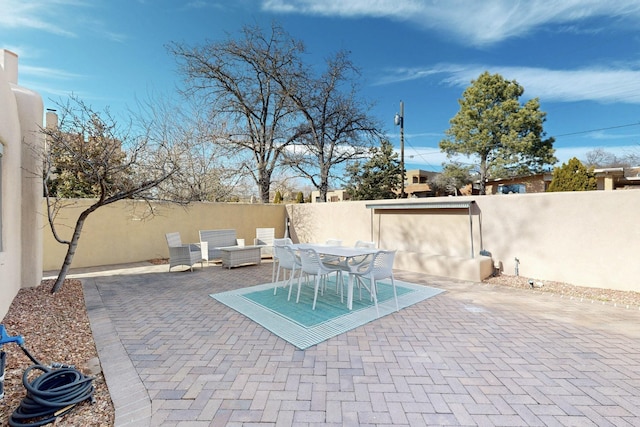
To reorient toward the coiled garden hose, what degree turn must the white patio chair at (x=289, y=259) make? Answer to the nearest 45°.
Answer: approximately 180°

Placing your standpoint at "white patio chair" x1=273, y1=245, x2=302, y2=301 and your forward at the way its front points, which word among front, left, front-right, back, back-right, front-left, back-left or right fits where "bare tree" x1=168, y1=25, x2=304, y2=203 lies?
front-left

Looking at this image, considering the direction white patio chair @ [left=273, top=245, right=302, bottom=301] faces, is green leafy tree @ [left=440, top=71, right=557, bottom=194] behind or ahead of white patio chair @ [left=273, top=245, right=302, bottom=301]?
ahead

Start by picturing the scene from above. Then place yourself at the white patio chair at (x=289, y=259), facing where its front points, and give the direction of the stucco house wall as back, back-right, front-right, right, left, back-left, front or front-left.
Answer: back-left

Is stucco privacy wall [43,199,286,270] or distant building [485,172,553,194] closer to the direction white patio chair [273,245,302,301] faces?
the distant building

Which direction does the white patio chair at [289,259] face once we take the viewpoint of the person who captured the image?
facing away from the viewer and to the right of the viewer

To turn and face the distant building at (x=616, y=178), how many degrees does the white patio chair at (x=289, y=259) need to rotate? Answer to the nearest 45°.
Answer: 0° — it already faces it

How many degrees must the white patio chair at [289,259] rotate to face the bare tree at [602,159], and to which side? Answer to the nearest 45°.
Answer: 0° — it already faces it

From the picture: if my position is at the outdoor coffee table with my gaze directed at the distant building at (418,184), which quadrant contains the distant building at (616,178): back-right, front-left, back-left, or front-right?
front-right

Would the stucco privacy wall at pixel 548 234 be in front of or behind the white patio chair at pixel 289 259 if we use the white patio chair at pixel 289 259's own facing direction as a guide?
in front

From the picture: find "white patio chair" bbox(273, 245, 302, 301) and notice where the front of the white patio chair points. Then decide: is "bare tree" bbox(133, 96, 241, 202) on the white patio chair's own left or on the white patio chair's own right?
on the white patio chair's own left

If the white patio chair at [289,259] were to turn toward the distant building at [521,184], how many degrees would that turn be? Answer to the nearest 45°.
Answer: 0° — it already faces it
